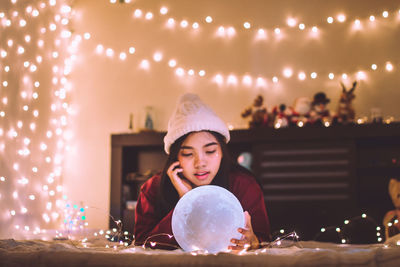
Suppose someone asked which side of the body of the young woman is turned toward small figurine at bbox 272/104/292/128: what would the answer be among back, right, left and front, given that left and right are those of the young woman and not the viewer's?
back

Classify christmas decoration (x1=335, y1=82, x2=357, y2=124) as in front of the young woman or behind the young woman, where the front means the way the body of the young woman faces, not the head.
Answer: behind

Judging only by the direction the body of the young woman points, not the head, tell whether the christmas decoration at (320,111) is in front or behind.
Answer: behind

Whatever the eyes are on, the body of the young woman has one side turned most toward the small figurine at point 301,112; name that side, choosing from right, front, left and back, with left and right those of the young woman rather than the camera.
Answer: back

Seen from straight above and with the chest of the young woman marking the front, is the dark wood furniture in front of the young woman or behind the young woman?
behind

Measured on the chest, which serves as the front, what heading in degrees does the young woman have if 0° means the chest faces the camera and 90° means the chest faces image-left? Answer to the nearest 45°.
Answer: approximately 0°
